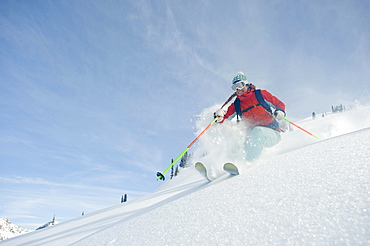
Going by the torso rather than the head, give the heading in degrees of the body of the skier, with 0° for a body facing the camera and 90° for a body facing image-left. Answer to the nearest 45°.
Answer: approximately 45°
